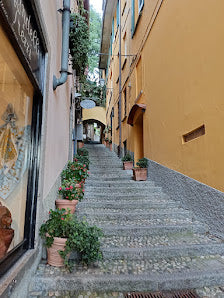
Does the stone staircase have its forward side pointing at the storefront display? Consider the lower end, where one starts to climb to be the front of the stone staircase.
no

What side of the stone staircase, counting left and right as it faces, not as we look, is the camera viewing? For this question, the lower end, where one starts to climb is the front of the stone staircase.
front
